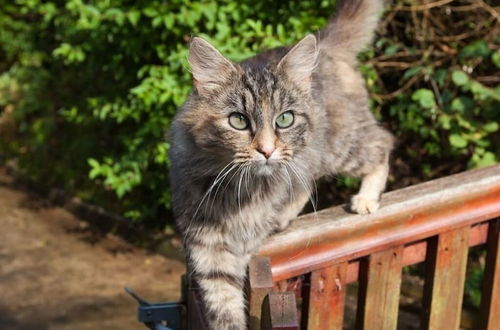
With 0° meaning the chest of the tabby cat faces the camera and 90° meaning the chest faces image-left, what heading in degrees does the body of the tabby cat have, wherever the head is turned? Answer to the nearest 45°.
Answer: approximately 45°
